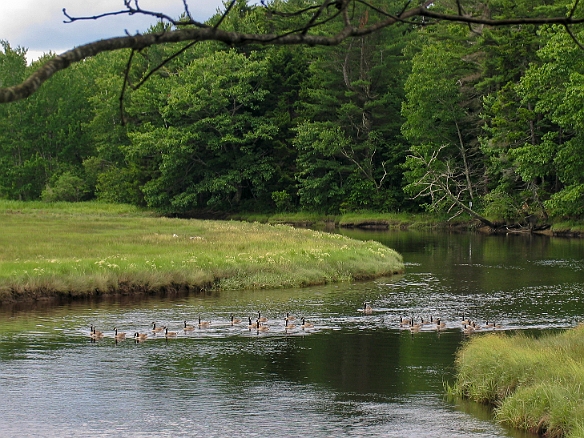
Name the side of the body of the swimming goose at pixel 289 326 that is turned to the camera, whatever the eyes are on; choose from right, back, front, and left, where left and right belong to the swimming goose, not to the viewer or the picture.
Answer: left

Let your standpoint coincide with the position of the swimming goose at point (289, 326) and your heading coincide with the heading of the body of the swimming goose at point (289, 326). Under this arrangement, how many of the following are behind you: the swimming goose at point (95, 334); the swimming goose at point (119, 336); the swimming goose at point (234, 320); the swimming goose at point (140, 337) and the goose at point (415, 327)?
1

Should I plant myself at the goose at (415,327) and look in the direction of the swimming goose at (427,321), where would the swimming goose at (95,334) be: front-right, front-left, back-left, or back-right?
back-left

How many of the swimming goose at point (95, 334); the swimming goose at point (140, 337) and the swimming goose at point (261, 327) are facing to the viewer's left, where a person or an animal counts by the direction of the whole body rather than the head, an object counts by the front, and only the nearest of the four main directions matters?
3

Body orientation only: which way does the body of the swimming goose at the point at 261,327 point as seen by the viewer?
to the viewer's left

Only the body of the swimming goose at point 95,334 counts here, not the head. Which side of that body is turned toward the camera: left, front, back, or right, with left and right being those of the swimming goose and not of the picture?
left

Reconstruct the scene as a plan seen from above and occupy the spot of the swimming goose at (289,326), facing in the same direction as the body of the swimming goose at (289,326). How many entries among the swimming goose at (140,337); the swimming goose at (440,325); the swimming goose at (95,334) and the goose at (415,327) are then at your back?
2

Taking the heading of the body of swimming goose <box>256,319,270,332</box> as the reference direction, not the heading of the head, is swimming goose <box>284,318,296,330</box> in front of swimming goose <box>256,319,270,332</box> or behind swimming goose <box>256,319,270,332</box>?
behind

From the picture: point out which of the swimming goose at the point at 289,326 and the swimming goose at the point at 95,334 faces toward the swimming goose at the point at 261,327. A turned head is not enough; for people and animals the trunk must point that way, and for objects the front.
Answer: the swimming goose at the point at 289,326

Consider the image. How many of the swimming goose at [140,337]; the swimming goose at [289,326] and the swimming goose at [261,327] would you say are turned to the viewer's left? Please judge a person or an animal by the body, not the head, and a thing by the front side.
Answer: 3

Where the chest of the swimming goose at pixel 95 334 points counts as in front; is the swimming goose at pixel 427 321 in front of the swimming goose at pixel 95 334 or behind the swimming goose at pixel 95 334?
behind

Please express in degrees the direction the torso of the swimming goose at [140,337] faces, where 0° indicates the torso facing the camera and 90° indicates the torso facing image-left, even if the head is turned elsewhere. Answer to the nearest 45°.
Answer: approximately 90°

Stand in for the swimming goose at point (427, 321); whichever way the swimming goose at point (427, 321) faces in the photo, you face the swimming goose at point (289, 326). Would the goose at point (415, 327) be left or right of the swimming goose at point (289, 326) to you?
left

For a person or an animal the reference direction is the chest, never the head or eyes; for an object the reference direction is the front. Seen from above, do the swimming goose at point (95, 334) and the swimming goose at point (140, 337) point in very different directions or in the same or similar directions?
same or similar directions
